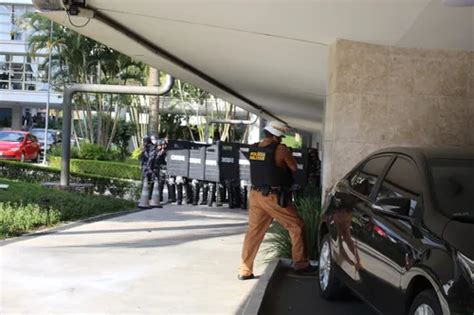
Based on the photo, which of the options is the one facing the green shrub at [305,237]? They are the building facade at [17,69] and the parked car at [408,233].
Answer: the building facade

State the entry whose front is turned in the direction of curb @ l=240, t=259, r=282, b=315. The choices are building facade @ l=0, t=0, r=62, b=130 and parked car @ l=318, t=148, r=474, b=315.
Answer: the building facade

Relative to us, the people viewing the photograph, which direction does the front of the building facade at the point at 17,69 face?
facing the viewer

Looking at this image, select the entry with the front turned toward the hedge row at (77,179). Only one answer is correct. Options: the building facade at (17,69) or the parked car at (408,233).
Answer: the building facade

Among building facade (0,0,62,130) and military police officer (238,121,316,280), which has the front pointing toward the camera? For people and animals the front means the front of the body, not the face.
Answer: the building facade

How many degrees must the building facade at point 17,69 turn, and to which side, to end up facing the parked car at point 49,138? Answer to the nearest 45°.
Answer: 0° — it already faces it

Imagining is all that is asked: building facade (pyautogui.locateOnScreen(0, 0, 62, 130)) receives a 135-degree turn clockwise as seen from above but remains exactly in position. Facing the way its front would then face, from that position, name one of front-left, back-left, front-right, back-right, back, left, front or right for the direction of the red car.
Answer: back-left

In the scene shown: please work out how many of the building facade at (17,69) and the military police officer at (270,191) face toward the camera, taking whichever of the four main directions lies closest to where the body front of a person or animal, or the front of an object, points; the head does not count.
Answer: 1

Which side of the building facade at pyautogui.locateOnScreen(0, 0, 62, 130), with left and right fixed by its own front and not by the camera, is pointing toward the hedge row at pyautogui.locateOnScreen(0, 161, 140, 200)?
front

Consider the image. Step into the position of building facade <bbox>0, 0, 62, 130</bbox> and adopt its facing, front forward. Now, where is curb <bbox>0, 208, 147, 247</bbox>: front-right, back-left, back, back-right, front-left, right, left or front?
front

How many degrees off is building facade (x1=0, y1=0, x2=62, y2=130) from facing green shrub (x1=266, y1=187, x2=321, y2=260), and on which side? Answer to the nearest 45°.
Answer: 0° — it already faces it

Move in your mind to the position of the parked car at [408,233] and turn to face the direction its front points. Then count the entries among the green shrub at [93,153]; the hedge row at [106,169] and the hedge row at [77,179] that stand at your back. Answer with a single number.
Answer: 3
